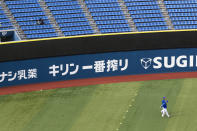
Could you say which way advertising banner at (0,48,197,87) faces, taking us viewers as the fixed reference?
facing the viewer
